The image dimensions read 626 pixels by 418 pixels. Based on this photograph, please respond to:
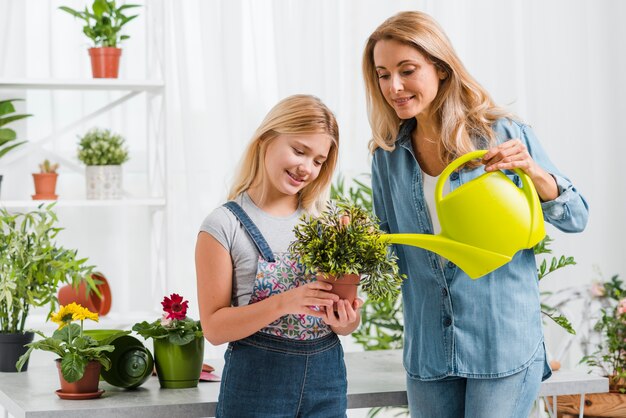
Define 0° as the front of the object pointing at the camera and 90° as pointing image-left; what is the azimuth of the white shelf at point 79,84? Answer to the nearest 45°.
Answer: approximately 0°

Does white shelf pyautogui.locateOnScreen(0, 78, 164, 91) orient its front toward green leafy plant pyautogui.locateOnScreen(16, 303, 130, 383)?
yes

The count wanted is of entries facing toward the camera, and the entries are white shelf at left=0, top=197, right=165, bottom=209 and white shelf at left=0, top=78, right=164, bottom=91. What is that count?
2

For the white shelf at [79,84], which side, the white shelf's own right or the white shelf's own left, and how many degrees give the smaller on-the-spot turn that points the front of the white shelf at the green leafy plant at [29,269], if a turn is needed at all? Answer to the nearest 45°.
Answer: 0° — it already faces it

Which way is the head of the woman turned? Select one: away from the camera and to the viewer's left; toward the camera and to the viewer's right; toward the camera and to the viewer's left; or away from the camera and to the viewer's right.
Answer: toward the camera and to the viewer's left

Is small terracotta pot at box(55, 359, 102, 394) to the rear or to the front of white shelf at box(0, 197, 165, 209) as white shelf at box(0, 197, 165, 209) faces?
to the front

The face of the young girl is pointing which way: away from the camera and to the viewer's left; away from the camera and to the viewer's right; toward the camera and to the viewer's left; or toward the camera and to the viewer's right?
toward the camera and to the viewer's right

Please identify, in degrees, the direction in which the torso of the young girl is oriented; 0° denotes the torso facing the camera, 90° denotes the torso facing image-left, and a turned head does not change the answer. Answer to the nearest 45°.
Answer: approximately 315°
